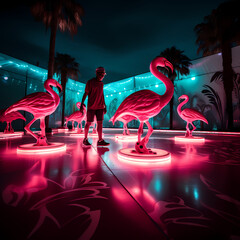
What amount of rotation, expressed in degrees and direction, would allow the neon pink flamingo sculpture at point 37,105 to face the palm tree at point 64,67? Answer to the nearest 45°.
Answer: approximately 90° to its left

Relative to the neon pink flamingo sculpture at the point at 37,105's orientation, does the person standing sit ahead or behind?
ahead

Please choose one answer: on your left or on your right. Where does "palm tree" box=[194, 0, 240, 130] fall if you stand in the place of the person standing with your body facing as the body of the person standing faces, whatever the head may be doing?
on your left

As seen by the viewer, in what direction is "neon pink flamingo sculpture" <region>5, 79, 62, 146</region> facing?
to the viewer's right

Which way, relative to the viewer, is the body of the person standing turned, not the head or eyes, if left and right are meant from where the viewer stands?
facing the viewer and to the right of the viewer

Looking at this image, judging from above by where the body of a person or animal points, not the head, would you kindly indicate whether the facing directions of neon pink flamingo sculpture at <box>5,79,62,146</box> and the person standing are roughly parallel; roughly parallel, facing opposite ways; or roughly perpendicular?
roughly perpendicular

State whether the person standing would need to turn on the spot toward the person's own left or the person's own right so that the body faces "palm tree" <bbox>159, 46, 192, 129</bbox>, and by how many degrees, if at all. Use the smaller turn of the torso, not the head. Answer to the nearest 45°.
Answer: approximately 90° to the person's own left

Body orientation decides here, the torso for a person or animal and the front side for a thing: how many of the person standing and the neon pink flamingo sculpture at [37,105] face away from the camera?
0

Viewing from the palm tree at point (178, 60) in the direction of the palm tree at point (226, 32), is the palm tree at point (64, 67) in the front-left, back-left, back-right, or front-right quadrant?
back-right

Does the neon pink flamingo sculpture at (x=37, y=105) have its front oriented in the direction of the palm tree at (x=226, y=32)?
yes

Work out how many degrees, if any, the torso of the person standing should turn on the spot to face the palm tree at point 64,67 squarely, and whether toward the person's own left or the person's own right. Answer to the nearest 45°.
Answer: approximately 135° to the person's own left
